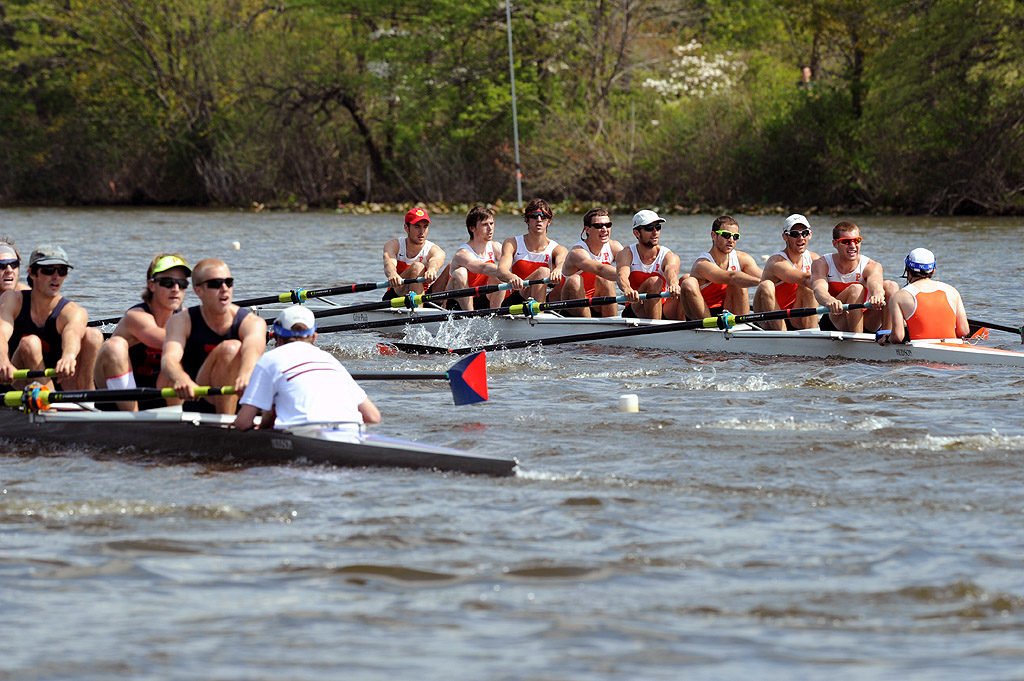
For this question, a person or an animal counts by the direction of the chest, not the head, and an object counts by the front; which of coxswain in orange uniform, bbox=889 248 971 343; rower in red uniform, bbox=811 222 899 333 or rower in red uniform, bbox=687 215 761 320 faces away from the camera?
coxswain in orange uniform, bbox=889 248 971 343

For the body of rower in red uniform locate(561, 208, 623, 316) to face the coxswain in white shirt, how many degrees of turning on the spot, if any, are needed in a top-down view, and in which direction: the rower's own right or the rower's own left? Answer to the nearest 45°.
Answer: approximately 45° to the rower's own right

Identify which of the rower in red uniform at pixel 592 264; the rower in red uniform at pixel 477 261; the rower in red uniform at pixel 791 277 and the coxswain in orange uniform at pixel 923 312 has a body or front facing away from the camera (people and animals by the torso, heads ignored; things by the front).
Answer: the coxswain in orange uniform at pixel 923 312

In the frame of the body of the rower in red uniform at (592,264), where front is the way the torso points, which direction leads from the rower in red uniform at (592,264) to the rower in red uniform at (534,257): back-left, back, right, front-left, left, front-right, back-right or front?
back

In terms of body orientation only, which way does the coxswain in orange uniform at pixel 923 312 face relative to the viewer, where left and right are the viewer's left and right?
facing away from the viewer

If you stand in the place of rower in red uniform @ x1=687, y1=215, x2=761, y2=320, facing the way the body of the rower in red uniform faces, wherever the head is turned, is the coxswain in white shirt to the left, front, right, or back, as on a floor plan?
right

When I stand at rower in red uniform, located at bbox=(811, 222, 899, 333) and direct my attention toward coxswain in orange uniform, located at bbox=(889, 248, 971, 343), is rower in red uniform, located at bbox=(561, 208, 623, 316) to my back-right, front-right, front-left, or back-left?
back-right

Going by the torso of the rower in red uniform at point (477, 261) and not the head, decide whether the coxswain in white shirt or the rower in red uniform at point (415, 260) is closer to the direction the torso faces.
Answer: the coxswain in white shirt

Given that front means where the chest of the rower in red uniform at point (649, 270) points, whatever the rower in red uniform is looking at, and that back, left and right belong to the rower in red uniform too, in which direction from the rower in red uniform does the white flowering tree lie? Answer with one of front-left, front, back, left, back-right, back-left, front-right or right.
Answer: back-left

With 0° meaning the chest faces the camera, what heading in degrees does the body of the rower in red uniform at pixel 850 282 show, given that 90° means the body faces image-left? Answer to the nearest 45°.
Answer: approximately 315°

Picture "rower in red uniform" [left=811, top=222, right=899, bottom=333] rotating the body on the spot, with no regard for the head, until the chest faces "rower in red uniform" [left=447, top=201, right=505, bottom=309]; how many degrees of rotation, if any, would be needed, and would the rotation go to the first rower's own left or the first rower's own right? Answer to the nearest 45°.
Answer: approximately 135° to the first rower's own right
